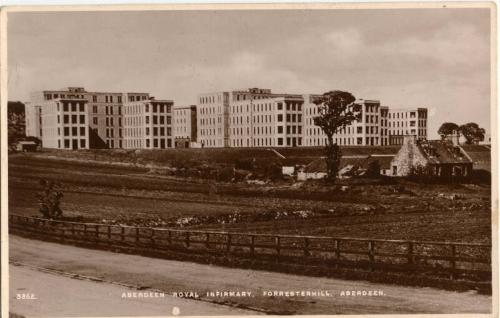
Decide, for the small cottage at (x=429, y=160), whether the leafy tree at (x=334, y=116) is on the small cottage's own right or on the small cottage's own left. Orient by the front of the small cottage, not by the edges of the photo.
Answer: on the small cottage's own right

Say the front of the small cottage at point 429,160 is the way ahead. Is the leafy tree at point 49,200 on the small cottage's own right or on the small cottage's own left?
on the small cottage's own right

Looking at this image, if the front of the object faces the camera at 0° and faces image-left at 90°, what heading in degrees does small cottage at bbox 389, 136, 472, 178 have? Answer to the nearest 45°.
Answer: approximately 315°
